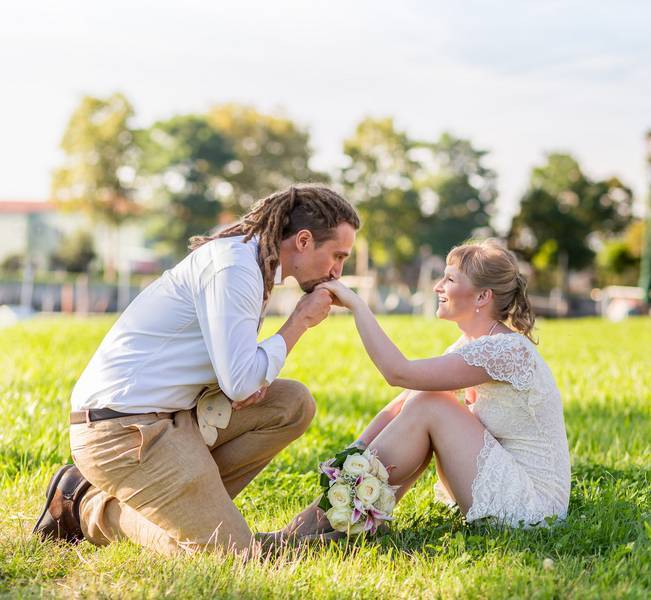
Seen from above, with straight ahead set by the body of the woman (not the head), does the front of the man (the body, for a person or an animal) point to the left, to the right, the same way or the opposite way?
the opposite way

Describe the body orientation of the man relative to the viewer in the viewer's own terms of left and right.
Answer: facing to the right of the viewer

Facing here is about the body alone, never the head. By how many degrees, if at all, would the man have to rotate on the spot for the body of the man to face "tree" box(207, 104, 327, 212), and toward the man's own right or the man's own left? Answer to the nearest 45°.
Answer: approximately 90° to the man's own left

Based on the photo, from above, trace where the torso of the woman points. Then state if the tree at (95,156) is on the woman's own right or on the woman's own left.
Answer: on the woman's own right

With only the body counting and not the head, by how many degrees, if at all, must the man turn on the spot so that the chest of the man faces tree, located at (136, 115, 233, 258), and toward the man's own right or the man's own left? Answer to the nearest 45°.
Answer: approximately 90° to the man's own left

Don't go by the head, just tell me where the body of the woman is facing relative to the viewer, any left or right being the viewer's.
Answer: facing to the left of the viewer

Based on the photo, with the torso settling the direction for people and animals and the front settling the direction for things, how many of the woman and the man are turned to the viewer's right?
1

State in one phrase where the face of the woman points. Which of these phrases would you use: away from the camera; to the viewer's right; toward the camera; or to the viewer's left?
to the viewer's left

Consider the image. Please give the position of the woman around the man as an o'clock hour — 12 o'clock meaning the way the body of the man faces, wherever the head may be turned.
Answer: The woman is roughly at 12 o'clock from the man.
